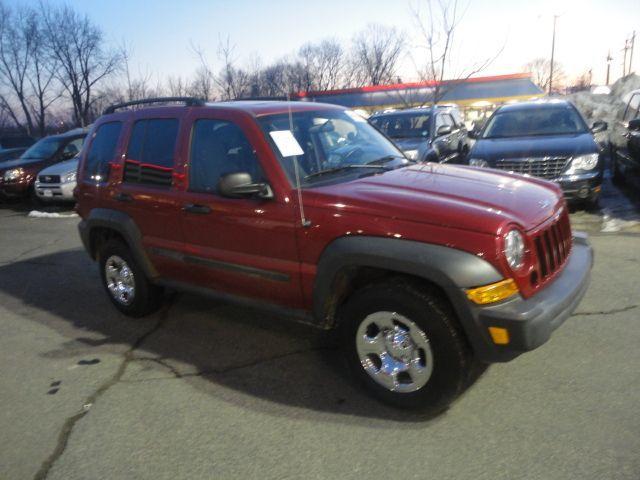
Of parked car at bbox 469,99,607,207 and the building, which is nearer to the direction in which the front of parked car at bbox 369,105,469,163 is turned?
the parked car

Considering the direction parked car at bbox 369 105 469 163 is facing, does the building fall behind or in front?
behind

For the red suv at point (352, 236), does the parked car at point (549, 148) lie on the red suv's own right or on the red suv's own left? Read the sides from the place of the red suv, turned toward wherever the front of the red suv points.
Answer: on the red suv's own left

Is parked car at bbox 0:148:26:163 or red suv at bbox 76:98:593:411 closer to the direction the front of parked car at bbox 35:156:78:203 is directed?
the red suv

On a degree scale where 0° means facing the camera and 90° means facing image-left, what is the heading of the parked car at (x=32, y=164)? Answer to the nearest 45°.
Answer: approximately 45°

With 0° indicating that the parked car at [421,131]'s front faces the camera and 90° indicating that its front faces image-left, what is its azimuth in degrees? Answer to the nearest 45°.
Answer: approximately 45°

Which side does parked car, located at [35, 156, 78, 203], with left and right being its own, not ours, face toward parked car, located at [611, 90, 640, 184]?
left

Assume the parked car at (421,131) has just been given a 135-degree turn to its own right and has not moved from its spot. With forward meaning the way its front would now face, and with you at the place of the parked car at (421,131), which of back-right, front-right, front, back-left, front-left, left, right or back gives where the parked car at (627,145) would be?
right

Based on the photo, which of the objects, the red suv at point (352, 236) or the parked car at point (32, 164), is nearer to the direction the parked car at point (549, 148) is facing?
the red suv

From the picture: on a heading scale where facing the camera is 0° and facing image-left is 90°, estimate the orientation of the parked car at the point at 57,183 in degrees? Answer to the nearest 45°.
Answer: approximately 45°
